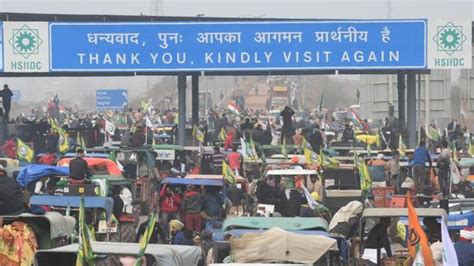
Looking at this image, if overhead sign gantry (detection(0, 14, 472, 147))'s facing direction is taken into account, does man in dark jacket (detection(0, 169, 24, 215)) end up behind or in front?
in front

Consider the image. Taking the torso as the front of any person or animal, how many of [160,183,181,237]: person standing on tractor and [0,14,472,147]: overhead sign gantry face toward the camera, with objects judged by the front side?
2

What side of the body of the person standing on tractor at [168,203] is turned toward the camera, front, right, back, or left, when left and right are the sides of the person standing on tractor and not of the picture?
front

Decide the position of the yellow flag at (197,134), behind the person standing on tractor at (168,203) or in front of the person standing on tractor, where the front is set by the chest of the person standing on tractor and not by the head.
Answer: behind

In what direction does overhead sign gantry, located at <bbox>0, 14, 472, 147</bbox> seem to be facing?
toward the camera

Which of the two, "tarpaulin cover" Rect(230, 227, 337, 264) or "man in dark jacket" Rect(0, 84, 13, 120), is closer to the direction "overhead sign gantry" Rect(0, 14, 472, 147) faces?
the tarpaulin cover
